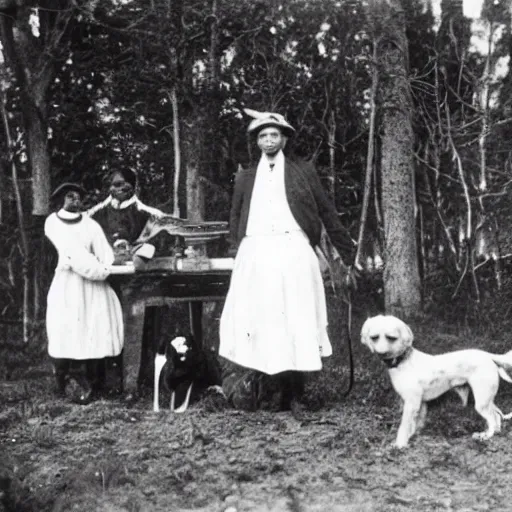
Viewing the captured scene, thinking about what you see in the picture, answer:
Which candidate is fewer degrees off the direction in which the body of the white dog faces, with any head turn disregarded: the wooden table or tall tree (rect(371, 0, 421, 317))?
the wooden table

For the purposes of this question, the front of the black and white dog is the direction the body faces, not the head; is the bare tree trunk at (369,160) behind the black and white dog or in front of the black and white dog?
behind

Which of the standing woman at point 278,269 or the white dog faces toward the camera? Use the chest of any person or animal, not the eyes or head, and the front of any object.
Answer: the standing woman

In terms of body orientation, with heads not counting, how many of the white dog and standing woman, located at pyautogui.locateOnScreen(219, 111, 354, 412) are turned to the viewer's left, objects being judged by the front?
1

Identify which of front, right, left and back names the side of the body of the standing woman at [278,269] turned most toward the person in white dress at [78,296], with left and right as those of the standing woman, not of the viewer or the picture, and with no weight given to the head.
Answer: right

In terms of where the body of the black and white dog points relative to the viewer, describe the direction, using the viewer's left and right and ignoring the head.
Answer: facing the viewer and to the left of the viewer

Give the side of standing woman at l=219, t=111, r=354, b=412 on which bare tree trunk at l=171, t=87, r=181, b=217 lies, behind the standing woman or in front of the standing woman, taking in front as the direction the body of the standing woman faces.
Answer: behind

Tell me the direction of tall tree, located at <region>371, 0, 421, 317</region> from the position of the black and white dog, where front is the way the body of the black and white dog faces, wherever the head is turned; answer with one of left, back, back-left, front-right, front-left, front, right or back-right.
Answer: back

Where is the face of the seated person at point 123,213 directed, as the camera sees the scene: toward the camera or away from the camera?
toward the camera

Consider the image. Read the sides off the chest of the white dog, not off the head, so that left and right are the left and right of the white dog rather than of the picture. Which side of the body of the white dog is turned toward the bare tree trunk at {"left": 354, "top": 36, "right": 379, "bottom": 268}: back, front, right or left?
right

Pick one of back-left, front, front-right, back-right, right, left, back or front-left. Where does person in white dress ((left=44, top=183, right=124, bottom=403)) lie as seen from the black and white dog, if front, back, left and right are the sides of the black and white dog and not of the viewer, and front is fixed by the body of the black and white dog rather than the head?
right

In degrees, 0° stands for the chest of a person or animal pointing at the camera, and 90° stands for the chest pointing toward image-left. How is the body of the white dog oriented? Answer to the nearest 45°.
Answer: approximately 90°

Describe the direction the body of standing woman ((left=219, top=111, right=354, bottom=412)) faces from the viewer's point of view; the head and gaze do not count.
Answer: toward the camera

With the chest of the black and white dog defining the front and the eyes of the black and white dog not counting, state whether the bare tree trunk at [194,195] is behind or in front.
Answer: behind

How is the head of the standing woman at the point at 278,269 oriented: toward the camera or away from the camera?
toward the camera
